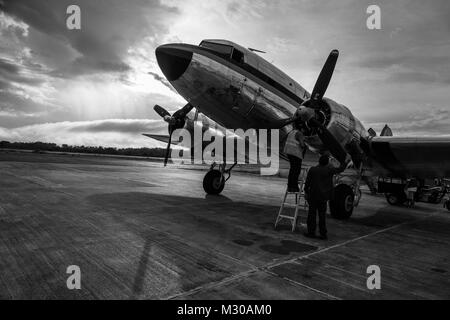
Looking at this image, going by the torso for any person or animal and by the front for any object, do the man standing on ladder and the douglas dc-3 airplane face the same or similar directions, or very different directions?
very different directions

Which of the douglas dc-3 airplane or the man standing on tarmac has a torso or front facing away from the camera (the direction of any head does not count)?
the man standing on tarmac

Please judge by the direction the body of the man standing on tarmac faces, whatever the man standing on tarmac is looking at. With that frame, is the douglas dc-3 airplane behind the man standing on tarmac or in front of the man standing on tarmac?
in front

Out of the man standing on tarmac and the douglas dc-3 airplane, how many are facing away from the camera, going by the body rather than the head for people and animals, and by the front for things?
1

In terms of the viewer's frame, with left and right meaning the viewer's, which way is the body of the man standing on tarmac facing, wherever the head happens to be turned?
facing away from the viewer

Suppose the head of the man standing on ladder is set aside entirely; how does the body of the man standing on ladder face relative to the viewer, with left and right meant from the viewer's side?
facing away from the viewer and to the right of the viewer

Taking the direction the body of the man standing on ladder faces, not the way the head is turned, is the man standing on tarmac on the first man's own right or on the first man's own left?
on the first man's own right
